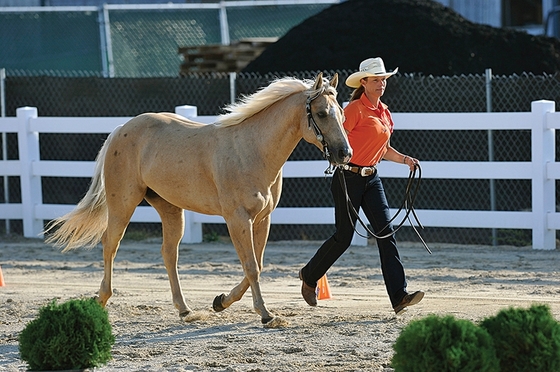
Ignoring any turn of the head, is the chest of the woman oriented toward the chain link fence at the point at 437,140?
no

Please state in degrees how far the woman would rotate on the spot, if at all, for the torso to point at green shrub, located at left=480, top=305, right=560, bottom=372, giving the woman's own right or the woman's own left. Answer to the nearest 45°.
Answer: approximately 45° to the woman's own right

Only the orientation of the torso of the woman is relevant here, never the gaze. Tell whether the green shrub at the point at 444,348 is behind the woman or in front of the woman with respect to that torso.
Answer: in front

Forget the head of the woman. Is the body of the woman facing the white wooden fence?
no

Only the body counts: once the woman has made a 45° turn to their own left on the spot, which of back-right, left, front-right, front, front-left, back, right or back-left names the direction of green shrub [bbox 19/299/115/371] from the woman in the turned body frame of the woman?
back-right

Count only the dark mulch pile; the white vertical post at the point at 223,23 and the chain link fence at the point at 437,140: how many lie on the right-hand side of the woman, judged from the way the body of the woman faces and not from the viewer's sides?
0

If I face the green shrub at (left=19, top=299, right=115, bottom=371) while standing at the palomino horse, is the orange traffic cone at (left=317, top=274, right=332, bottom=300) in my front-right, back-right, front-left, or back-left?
back-left

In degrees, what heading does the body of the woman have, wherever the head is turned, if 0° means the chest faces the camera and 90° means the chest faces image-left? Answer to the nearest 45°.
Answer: approximately 315°

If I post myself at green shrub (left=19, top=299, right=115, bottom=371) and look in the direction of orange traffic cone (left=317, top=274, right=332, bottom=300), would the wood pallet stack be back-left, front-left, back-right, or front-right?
front-left

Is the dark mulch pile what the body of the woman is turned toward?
no
